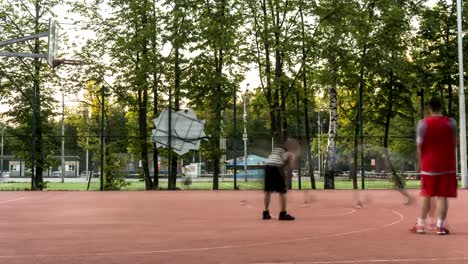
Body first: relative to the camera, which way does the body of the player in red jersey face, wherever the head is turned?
away from the camera

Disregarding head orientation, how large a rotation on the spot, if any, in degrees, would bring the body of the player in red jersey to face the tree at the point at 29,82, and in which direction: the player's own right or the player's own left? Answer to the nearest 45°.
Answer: approximately 45° to the player's own left

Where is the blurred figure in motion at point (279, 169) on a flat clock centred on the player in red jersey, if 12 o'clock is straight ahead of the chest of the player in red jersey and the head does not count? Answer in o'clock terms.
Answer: The blurred figure in motion is roughly at 10 o'clock from the player in red jersey.

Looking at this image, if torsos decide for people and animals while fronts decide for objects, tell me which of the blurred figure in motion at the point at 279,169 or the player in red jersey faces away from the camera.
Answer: the player in red jersey

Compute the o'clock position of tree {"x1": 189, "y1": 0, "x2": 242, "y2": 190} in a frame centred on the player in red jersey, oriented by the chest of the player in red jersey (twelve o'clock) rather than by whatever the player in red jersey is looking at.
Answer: The tree is roughly at 11 o'clock from the player in red jersey.
